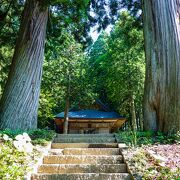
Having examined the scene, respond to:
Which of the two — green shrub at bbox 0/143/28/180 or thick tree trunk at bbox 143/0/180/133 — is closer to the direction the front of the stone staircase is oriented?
the green shrub

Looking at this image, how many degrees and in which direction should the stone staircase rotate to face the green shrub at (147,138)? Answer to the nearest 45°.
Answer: approximately 135° to its left

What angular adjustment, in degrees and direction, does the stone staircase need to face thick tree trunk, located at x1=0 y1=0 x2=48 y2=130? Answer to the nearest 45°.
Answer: approximately 135° to its right

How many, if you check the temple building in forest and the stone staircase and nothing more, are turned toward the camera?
2

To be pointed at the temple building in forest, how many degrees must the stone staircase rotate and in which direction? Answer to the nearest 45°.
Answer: approximately 180°

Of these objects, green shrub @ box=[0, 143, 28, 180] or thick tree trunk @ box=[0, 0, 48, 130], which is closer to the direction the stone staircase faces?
the green shrub

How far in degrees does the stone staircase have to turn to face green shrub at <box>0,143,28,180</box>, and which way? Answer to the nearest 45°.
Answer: approximately 45° to its right

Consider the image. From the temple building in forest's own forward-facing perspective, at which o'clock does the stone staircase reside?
The stone staircase is roughly at 12 o'clock from the temple building in forest.

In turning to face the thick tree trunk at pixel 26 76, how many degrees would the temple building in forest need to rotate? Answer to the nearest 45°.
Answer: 0° — it already faces it

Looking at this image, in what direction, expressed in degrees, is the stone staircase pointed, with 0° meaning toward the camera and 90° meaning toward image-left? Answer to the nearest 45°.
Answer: approximately 0°
